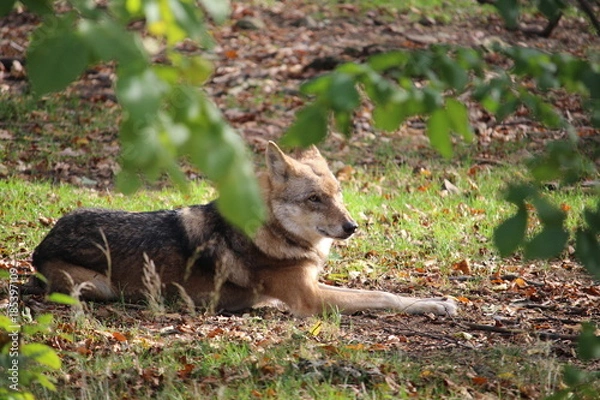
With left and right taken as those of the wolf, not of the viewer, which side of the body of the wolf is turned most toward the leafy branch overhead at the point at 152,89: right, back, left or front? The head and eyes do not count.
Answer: right

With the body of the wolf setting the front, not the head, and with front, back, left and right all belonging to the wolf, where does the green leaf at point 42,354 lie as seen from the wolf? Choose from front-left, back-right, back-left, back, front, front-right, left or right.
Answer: right

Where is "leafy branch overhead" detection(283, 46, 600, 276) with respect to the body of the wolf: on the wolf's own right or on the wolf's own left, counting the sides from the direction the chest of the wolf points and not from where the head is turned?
on the wolf's own right

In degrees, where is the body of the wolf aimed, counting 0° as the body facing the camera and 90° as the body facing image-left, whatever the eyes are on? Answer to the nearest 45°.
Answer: approximately 270°
